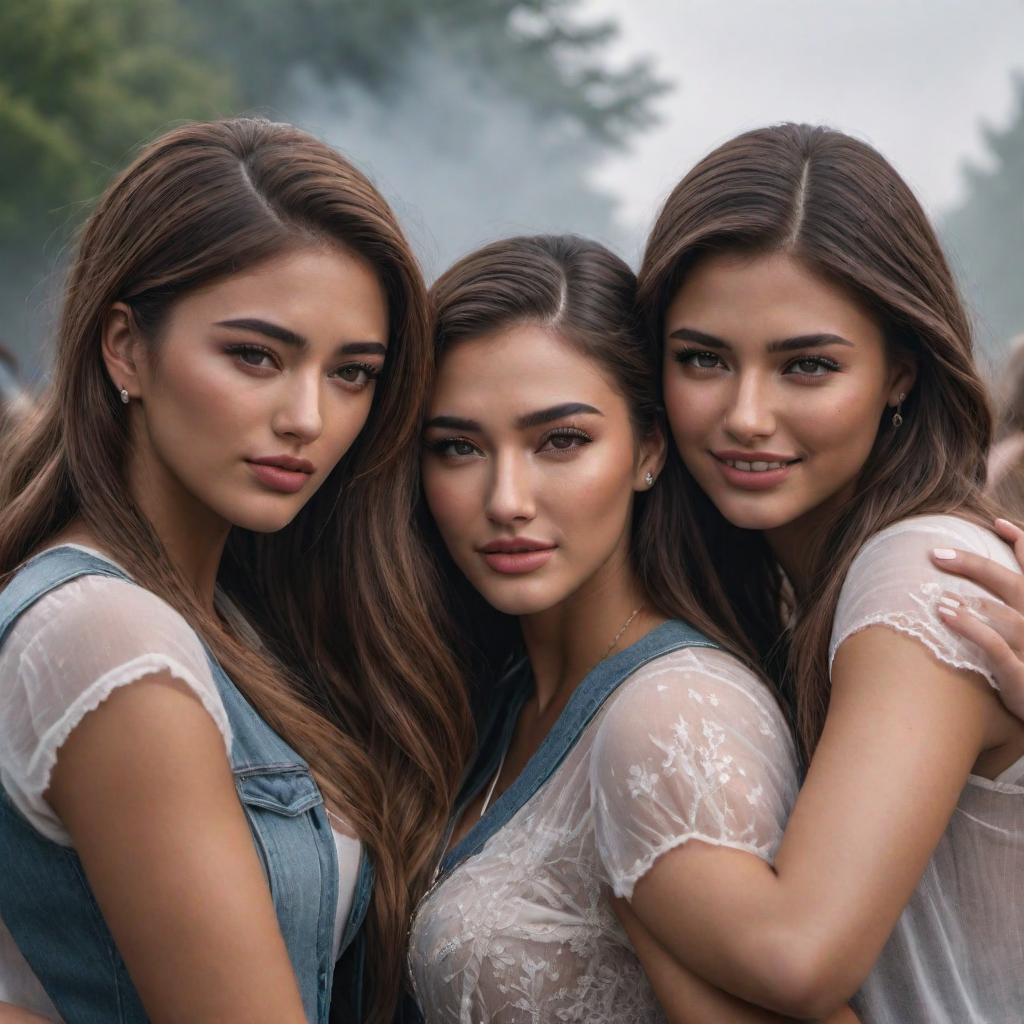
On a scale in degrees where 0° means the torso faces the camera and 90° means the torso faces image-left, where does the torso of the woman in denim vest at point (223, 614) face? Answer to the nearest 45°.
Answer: approximately 315°

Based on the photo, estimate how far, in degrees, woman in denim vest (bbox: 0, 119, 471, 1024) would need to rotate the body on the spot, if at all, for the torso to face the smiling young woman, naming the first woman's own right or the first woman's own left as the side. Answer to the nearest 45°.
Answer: approximately 45° to the first woman's own left

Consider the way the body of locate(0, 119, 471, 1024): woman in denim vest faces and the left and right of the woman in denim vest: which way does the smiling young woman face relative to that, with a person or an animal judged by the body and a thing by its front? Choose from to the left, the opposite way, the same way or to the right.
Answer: to the right

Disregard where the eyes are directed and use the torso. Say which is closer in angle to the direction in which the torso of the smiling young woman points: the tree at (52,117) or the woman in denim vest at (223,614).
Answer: the woman in denim vest

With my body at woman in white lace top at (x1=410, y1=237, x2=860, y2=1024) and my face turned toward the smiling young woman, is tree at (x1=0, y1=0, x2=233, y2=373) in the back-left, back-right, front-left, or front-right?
back-left

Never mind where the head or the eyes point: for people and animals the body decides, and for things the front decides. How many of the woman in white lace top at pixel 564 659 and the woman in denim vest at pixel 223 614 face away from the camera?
0

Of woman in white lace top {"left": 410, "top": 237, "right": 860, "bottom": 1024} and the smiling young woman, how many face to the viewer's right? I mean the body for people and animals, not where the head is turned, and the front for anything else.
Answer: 0

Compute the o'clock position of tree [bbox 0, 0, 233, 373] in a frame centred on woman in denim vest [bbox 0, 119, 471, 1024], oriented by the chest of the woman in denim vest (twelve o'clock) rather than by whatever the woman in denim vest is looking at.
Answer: The tree is roughly at 7 o'clock from the woman in denim vest.

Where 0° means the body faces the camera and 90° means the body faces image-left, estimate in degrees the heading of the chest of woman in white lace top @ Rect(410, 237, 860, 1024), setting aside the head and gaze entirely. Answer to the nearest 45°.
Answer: approximately 45°

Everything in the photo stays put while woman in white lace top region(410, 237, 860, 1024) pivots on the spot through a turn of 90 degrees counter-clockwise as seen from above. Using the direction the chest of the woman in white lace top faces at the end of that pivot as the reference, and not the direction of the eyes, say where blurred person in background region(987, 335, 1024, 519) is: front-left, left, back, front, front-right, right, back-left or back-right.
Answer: left
